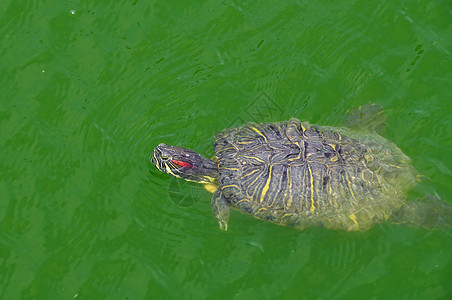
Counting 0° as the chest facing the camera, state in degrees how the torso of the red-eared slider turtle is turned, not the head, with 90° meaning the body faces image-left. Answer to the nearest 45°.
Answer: approximately 90°
